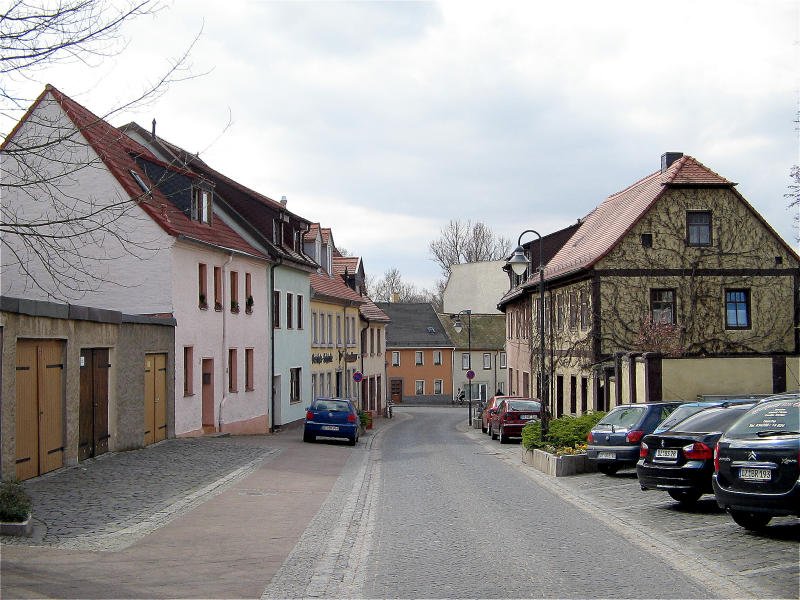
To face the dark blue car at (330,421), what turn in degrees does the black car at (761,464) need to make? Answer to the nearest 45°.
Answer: approximately 90° to its left

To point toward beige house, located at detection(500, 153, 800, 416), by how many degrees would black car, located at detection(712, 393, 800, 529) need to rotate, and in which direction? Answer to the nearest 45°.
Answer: approximately 45° to its left

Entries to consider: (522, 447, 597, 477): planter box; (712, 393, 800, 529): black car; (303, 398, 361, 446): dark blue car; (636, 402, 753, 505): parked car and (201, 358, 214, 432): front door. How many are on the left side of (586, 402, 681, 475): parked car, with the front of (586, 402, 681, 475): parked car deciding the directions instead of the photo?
3

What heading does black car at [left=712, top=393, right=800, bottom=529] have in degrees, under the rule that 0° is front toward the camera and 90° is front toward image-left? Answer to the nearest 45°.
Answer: approximately 225°

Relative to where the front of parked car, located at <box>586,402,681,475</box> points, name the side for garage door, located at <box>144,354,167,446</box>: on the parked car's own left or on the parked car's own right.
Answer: on the parked car's own left

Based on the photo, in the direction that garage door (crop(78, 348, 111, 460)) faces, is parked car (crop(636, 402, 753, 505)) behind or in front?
in front

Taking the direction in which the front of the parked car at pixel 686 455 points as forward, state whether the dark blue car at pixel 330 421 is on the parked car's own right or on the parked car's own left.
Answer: on the parked car's own left

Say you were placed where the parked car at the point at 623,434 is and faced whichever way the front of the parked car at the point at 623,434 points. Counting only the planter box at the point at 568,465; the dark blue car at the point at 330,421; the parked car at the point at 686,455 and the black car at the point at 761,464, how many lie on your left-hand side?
2

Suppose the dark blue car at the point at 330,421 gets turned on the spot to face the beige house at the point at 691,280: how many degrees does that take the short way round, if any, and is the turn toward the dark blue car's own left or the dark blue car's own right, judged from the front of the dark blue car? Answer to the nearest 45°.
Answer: approximately 90° to the dark blue car's own right
